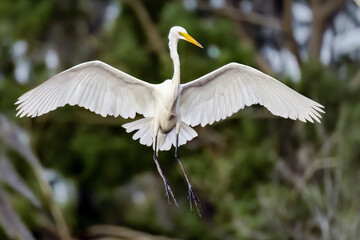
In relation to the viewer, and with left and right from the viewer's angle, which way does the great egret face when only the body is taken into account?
facing the viewer

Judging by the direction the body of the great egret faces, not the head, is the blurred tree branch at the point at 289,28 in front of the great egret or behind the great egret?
behind

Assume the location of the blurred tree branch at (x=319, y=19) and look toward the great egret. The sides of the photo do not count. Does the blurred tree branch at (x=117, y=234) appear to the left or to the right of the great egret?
right

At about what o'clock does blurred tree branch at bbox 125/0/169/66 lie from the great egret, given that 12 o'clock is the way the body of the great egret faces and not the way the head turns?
The blurred tree branch is roughly at 6 o'clock from the great egret.

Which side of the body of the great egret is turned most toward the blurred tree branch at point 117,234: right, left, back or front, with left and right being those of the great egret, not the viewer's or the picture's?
back
